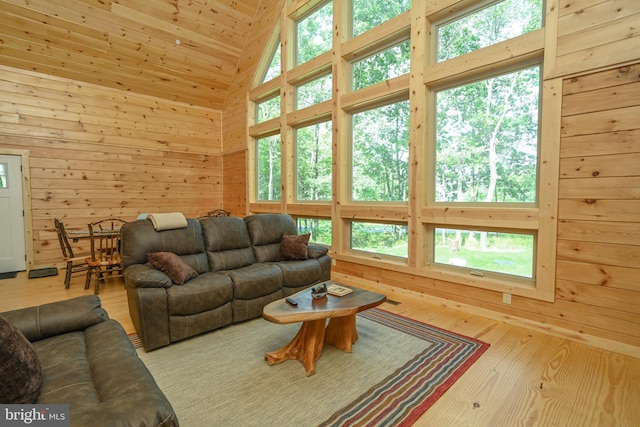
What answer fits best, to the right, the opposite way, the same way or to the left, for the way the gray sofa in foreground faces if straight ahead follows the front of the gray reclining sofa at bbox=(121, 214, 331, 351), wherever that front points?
to the left

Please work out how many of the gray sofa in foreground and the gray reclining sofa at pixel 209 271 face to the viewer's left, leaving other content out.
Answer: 0

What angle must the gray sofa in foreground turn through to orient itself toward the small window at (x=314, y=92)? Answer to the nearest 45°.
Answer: approximately 45° to its left

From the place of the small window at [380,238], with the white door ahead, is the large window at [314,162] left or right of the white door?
right

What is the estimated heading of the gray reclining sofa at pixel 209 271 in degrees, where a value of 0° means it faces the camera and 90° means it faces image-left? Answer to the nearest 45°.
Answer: approximately 315°

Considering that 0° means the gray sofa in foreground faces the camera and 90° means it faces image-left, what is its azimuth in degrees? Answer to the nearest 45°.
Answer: approximately 270°

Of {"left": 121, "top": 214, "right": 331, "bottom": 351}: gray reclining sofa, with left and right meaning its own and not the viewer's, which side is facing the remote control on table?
front

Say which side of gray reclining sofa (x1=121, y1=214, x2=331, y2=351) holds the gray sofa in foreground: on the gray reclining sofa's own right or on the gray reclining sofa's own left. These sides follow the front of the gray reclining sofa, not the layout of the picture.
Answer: on the gray reclining sofa's own right

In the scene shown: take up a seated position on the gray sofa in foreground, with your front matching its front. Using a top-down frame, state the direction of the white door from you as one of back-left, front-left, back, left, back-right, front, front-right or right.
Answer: left
